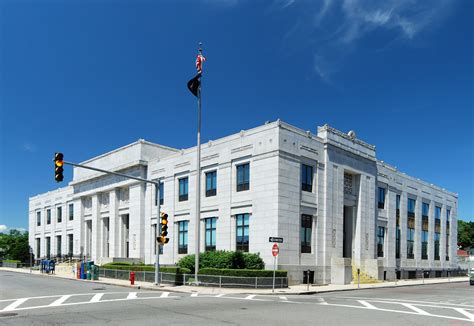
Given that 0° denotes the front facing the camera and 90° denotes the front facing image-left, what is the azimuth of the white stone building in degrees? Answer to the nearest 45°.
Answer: approximately 45°

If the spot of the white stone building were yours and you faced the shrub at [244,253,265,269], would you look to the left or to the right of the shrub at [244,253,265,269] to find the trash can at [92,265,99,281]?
right
